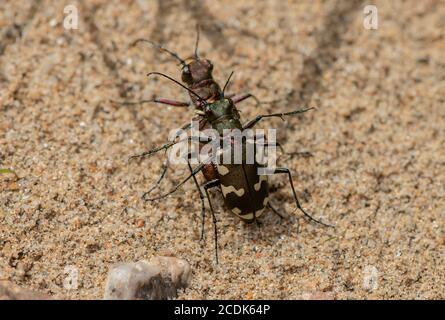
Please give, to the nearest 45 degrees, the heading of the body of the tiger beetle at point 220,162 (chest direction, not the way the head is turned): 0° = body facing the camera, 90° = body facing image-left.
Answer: approximately 180°

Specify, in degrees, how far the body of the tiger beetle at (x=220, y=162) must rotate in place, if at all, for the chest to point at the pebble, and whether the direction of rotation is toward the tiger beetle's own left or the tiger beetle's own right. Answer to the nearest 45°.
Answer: approximately 135° to the tiger beetle's own left
